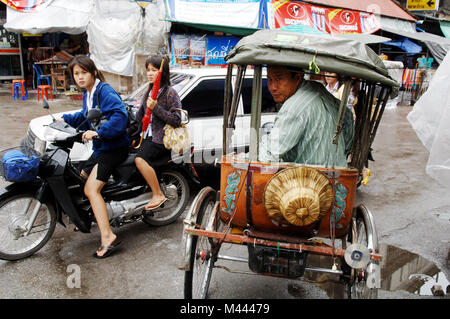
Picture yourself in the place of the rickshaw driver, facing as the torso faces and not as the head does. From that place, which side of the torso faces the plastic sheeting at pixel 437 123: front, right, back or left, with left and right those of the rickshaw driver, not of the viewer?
right

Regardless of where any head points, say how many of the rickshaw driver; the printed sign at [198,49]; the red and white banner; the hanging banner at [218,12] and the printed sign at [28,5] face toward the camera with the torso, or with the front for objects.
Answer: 4

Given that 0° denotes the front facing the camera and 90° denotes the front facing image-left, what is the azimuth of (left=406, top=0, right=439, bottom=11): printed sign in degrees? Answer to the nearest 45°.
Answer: approximately 0°

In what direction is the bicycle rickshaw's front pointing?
away from the camera

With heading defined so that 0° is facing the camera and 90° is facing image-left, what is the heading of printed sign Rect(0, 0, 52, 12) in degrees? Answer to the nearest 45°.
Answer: approximately 0°

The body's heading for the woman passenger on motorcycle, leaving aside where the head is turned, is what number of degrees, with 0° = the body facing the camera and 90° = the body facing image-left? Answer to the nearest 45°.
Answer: approximately 45°

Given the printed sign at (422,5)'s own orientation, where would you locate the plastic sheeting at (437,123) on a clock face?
The plastic sheeting is roughly at 12 o'clock from the printed sign.
